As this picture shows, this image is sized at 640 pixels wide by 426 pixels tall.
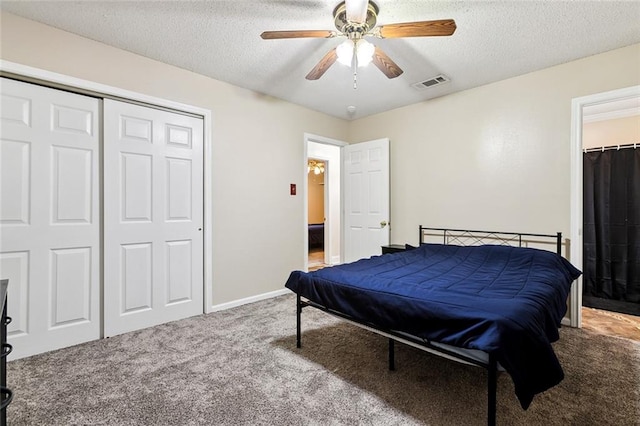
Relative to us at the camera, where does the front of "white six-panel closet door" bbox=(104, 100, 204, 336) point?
facing the viewer and to the right of the viewer

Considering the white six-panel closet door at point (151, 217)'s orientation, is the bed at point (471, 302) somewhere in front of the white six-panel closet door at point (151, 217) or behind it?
in front

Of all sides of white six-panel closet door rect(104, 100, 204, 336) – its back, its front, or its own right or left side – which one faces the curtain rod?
front

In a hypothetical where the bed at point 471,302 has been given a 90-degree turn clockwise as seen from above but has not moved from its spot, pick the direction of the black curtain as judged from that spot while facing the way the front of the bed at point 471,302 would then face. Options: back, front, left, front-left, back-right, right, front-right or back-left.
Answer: right

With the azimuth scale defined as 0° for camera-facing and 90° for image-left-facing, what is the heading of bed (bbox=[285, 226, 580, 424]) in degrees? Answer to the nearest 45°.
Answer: approximately 45°

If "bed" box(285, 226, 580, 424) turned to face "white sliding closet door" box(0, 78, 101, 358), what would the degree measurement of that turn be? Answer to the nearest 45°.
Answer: approximately 45° to its right

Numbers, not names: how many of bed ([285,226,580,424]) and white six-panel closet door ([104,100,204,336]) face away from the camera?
0

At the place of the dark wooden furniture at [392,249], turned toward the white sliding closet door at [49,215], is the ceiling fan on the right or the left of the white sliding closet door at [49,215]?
left

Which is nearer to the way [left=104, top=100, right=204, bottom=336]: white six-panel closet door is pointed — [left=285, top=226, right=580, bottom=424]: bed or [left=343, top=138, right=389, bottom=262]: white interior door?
the bed
